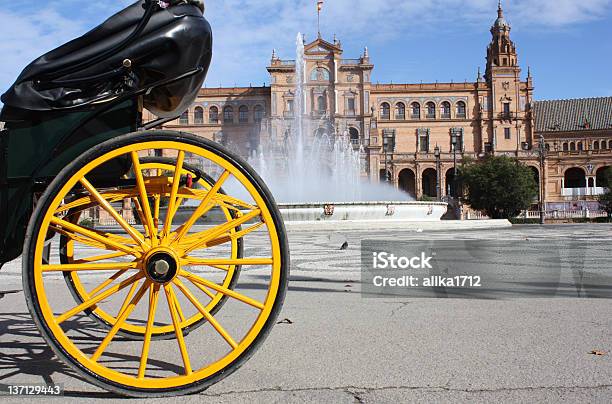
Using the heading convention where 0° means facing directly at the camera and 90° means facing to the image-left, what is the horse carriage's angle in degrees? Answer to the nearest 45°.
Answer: approximately 90°
